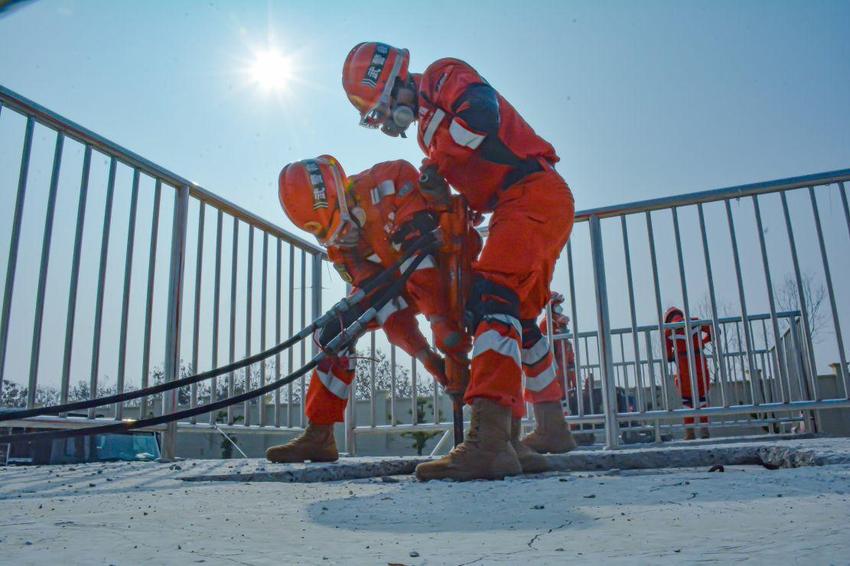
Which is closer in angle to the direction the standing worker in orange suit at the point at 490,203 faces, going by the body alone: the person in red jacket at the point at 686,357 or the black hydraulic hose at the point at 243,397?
the black hydraulic hose

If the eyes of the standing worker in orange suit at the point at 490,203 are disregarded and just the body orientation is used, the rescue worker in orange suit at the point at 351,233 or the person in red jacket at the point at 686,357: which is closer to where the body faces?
the rescue worker in orange suit

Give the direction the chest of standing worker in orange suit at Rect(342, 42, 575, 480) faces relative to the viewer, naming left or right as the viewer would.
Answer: facing to the left of the viewer

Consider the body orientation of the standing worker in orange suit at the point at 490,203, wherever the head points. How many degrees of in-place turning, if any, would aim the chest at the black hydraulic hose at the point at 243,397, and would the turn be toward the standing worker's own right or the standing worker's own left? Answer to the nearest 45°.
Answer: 0° — they already face it

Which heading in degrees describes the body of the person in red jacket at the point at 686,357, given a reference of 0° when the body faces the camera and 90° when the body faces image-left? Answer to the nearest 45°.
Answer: approximately 45°

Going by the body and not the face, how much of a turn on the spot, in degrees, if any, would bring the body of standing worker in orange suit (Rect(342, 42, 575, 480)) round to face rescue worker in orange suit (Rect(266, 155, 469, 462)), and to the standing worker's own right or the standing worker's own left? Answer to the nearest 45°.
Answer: approximately 45° to the standing worker's own right

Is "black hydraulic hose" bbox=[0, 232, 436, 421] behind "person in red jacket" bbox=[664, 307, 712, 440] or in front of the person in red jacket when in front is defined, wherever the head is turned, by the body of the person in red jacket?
in front

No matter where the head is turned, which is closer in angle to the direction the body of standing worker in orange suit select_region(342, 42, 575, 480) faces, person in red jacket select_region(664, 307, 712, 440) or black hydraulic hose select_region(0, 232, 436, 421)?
the black hydraulic hose

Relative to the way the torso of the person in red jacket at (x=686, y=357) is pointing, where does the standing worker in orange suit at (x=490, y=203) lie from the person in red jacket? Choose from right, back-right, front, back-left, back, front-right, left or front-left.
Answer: front-left

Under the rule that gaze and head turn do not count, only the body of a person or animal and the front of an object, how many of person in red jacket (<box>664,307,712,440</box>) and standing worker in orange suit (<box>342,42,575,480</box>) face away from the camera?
0
